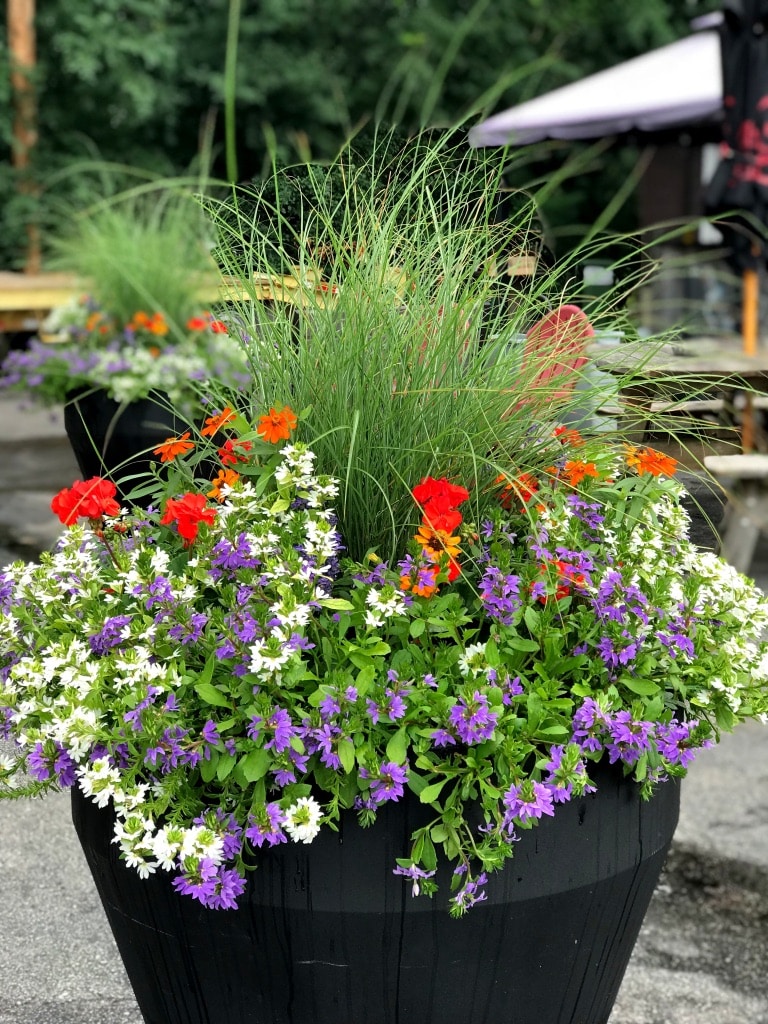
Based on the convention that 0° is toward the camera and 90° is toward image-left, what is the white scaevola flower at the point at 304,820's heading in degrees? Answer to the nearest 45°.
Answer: approximately 0°

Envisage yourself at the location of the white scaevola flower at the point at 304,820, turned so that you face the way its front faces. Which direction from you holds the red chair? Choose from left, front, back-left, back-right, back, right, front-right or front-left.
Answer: back-left

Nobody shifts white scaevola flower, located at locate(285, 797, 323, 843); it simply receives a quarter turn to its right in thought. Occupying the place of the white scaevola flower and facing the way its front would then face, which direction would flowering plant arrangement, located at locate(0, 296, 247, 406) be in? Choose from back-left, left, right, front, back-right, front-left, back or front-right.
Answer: right

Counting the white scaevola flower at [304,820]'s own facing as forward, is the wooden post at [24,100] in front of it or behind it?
behind

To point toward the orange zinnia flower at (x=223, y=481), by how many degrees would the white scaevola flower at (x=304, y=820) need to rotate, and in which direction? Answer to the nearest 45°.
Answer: approximately 180°

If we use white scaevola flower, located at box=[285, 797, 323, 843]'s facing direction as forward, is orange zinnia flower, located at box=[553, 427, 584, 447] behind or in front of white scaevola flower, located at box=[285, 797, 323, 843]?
behind

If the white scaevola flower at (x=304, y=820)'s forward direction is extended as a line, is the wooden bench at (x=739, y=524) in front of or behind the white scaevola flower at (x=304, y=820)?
behind

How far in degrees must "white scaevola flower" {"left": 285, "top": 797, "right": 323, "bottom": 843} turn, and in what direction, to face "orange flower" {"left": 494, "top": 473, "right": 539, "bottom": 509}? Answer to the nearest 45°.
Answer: approximately 135° to its left

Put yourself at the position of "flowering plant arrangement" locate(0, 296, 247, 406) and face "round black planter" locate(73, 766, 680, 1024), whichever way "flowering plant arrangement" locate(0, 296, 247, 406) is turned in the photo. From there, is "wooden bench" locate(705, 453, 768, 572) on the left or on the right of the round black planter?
left

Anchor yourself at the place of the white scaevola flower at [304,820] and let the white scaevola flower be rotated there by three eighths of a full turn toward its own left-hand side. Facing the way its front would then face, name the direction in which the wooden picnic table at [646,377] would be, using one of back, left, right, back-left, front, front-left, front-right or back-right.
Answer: front

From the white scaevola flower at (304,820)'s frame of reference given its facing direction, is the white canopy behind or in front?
behind
